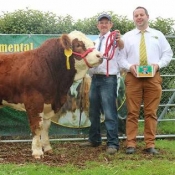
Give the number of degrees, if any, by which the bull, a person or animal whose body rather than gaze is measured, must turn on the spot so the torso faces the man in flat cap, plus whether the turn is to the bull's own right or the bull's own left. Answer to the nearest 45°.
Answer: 0° — it already faces them

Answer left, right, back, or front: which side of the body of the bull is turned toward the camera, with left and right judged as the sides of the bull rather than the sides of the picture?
right
